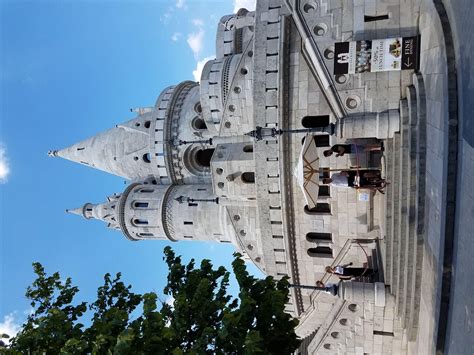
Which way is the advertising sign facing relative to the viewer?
toward the camera

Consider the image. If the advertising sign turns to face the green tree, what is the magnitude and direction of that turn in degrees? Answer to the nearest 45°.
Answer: approximately 45° to its right

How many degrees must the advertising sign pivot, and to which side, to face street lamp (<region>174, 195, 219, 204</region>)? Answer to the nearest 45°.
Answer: approximately 135° to its right

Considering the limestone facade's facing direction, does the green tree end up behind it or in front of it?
in front

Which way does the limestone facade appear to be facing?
toward the camera

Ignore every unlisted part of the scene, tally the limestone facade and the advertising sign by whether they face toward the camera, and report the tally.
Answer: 2

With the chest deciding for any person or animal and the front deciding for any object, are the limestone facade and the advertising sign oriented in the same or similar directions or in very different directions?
same or similar directions

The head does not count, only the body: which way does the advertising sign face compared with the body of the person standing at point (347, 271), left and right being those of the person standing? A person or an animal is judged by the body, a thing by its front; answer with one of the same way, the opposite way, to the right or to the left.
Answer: the same way

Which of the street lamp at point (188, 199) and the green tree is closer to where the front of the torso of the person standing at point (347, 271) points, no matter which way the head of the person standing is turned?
the green tree

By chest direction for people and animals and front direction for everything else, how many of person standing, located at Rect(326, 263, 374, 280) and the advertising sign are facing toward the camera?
2

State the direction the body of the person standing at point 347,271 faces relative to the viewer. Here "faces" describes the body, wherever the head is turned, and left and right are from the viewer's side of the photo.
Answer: facing the viewer

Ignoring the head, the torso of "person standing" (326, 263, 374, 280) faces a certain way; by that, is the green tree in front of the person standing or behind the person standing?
in front
